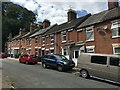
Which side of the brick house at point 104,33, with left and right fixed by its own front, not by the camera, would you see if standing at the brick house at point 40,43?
right

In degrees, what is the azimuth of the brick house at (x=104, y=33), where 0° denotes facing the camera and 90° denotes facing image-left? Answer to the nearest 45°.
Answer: approximately 45°

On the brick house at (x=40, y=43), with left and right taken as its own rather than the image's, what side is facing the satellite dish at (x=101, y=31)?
left

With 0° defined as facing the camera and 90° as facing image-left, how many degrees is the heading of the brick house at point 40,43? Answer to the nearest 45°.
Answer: approximately 45°

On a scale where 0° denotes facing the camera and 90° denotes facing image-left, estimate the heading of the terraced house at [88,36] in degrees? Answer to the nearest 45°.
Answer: approximately 45°

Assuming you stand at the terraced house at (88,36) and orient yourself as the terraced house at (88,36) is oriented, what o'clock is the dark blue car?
The dark blue car is roughly at 12 o'clock from the terraced house.
